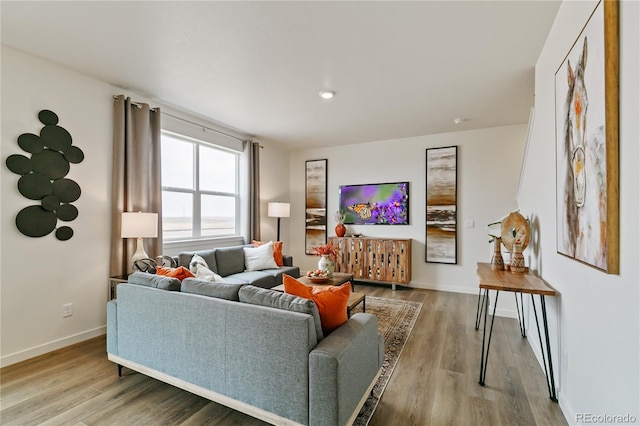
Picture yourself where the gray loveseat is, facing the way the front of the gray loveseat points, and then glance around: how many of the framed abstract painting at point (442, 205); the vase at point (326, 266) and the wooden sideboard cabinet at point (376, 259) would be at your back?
0

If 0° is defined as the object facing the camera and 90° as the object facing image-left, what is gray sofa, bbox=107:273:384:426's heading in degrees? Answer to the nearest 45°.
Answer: approximately 225°

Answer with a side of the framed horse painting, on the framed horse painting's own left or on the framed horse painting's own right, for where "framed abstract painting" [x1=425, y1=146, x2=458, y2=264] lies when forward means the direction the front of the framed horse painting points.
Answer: on the framed horse painting's own right

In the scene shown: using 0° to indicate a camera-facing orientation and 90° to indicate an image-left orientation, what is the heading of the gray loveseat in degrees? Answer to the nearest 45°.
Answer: approximately 315°

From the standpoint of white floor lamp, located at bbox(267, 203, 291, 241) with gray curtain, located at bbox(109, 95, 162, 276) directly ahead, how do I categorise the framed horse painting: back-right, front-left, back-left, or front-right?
front-left

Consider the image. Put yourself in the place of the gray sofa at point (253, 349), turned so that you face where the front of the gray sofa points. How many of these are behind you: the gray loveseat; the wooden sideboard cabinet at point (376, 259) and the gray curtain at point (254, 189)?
0

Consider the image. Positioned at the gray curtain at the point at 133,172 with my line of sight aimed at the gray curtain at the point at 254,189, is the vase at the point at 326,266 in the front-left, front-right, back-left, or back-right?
front-right

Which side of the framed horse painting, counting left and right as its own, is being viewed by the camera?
left

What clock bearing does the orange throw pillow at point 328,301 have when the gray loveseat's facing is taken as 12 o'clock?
The orange throw pillow is roughly at 1 o'clock from the gray loveseat.

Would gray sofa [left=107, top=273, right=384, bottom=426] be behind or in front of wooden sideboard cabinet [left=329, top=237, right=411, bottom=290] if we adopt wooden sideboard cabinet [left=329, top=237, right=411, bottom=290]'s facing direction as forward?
in front

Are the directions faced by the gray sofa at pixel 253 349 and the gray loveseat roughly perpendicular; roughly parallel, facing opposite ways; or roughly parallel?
roughly perpendicular

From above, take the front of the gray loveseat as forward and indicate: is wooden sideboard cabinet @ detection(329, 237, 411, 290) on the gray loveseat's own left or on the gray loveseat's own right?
on the gray loveseat's own left

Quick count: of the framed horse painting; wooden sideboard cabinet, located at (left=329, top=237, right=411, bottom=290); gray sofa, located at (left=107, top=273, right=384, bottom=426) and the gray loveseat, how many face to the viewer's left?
1

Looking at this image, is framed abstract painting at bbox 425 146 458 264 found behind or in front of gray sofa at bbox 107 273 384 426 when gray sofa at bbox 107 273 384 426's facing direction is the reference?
in front

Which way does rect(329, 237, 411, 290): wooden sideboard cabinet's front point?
toward the camera

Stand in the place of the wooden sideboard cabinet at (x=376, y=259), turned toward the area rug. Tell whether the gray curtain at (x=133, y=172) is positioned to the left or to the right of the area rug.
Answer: right

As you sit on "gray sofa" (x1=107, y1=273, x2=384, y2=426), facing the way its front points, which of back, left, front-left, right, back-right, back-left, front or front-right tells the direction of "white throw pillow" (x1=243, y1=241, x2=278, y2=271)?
front-left

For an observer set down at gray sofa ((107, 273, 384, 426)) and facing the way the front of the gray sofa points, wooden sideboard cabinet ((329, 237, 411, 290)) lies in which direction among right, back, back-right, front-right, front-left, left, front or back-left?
front
